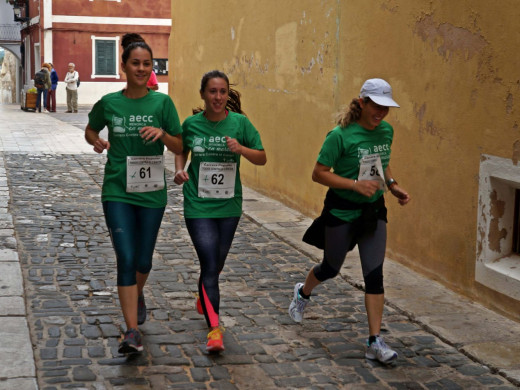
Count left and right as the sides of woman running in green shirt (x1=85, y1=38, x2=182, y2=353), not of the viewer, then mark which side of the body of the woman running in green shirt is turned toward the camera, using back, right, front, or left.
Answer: front

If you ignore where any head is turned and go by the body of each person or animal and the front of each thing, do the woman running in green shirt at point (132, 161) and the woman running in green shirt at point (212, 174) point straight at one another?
no

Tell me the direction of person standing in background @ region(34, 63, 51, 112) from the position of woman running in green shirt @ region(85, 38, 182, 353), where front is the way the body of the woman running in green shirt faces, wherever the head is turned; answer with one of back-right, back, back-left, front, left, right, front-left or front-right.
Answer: back

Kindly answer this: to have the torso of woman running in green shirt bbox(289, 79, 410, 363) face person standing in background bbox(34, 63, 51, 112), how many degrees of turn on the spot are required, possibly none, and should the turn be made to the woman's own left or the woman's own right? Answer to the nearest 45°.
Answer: approximately 180°

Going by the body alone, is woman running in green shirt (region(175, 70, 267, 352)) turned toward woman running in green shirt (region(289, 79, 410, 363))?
no

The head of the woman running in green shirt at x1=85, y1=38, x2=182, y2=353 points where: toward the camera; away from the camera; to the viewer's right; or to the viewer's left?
toward the camera

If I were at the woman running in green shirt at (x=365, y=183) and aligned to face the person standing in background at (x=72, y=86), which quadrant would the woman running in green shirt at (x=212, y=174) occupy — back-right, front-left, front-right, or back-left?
front-left

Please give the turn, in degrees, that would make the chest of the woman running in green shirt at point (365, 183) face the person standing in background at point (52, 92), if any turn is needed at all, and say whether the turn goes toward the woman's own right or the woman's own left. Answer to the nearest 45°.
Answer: approximately 180°

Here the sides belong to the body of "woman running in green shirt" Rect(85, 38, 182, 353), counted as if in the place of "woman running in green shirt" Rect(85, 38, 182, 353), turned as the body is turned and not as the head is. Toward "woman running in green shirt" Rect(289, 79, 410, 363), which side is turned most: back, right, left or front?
left

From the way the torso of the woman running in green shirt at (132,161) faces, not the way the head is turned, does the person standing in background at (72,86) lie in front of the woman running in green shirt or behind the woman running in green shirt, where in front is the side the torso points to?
behind

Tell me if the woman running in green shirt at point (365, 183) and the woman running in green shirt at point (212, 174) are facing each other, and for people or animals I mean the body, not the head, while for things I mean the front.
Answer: no

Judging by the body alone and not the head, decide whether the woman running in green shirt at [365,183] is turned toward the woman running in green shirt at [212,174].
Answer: no

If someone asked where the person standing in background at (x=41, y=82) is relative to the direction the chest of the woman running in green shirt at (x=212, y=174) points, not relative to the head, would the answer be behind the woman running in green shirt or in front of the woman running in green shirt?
behind

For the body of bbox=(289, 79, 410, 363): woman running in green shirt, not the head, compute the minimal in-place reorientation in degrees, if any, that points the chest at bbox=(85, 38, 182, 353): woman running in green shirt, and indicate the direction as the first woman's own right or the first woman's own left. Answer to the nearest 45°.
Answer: approximately 135° to the first woman's own right

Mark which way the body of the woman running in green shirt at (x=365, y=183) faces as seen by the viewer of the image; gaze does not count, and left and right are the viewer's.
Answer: facing the viewer and to the right of the viewer

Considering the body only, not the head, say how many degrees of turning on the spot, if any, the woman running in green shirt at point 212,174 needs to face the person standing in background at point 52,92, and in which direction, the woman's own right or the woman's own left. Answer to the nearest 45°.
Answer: approximately 180°

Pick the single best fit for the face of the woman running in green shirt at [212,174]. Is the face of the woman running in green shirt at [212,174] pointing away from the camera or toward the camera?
toward the camera

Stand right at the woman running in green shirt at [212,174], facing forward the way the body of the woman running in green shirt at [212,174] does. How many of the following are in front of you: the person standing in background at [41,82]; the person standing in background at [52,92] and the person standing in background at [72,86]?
0

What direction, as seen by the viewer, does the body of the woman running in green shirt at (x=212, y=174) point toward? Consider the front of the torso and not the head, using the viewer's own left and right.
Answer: facing the viewer

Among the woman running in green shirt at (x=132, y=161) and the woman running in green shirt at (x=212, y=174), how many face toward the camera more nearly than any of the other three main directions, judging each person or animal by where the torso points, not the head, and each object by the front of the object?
2
